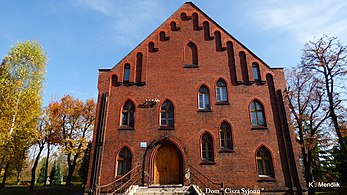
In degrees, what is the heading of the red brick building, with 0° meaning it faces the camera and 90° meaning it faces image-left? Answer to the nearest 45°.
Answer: approximately 0°

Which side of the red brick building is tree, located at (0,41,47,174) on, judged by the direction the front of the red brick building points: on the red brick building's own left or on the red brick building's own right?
on the red brick building's own right

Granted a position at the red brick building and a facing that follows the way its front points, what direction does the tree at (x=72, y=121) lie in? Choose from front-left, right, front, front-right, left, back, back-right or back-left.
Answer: back-right

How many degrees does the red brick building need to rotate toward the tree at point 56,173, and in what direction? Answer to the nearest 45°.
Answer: approximately 135° to its right
